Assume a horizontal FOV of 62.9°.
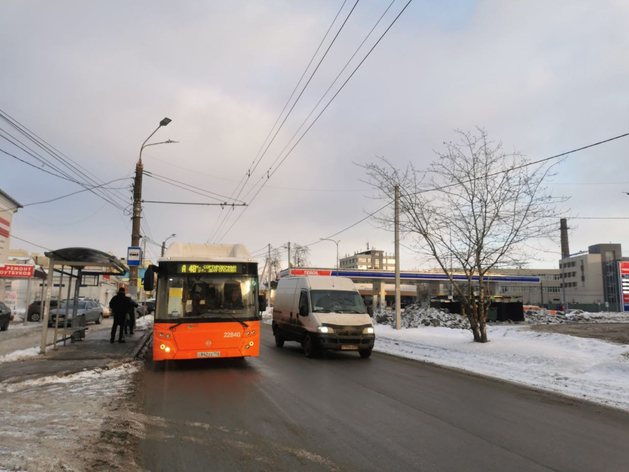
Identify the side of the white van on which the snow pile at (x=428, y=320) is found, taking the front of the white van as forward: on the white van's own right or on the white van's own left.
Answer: on the white van's own left

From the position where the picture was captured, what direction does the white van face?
facing the viewer and to the right of the viewer

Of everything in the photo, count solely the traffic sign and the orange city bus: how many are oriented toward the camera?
2

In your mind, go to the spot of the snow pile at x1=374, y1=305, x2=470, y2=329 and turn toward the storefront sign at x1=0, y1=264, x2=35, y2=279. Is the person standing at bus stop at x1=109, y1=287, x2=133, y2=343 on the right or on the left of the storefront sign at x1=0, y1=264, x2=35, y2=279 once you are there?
left

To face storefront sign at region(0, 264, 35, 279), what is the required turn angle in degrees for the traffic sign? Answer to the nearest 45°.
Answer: approximately 135° to its right

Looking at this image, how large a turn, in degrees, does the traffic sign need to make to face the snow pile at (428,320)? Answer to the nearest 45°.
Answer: approximately 90° to its left
